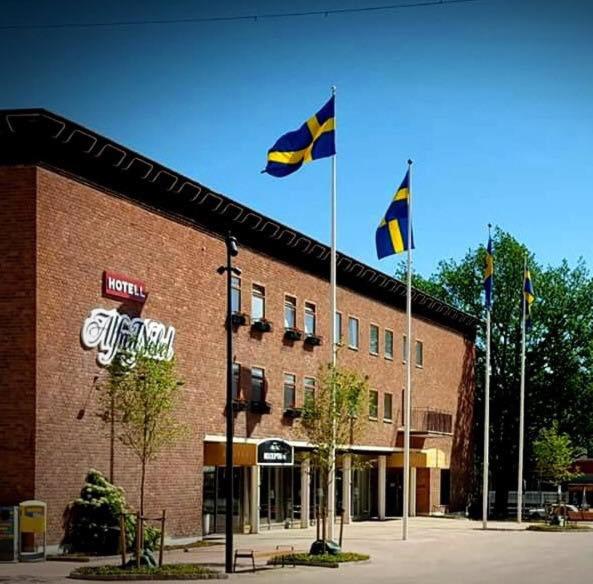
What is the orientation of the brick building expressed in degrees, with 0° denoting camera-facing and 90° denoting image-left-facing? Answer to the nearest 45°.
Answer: approximately 315°

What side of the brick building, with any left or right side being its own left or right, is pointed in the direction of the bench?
front

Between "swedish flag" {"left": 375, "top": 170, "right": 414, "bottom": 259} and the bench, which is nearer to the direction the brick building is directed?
the bench

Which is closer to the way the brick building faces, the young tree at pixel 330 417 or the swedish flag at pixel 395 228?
the young tree
